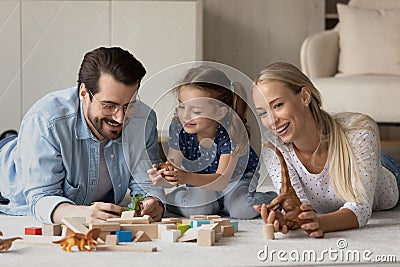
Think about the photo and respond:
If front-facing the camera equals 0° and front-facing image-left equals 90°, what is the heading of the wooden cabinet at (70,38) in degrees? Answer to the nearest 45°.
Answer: approximately 0°

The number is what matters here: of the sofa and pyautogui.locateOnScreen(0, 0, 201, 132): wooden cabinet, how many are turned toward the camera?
2

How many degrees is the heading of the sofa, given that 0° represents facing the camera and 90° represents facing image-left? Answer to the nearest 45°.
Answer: approximately 0°

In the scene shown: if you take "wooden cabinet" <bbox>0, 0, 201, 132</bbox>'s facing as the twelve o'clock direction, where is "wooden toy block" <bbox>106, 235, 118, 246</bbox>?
The wooden toy block is roughly at 12 o'clock from the wooden cabinet.

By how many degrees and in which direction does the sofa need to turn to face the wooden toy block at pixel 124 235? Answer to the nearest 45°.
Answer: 0° — it already faces it

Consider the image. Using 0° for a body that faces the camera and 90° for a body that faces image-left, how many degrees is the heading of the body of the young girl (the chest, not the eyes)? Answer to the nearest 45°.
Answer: approximately 45°
